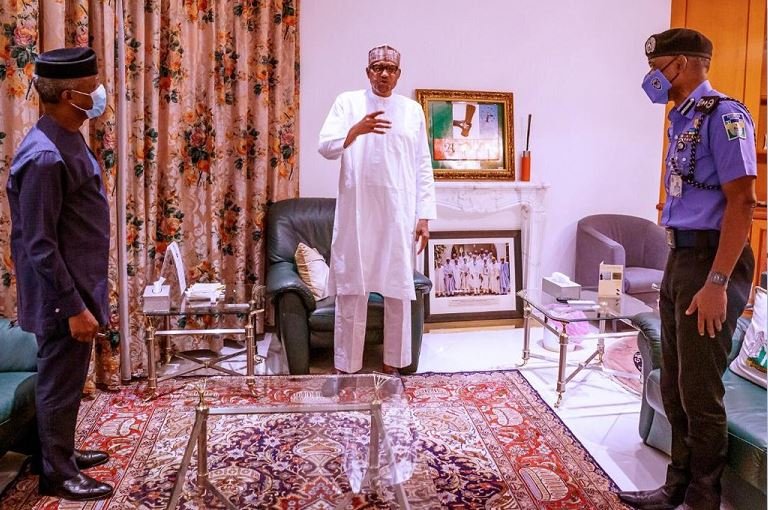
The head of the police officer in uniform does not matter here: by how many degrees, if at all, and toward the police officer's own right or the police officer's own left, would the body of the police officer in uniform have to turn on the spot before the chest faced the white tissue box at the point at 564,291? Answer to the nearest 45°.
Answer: approximately 45° to the police officer's own right

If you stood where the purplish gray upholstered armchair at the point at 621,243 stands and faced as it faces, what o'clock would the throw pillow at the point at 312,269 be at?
The throw pillow is roughly at 3 o'clock from the purplish gray upholstered armchair.

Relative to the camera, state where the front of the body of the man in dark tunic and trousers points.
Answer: to the viewer's right

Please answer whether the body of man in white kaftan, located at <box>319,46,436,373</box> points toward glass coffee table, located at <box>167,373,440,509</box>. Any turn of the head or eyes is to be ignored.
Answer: yes

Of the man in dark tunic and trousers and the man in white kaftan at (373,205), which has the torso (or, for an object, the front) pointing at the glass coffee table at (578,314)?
the man in dark tunic and trousers

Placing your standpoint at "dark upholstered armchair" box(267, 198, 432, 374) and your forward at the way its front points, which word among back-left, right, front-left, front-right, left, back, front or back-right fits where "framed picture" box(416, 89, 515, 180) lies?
back-left

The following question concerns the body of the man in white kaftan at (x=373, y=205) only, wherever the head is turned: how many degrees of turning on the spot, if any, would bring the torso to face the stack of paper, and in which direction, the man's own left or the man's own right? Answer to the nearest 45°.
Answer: approximately 90° to the man's own right

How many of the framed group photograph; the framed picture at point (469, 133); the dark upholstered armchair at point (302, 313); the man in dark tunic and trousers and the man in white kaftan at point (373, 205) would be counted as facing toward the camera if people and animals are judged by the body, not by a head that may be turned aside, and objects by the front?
4

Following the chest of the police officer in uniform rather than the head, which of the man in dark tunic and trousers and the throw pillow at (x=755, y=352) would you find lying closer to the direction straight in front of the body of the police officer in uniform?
the man in dark tunic and trousers

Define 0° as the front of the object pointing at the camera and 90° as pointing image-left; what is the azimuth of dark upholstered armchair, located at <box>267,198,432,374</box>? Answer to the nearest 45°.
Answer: approximately 0°

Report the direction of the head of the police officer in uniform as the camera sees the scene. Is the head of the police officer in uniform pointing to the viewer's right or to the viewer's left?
to the viewer's left
